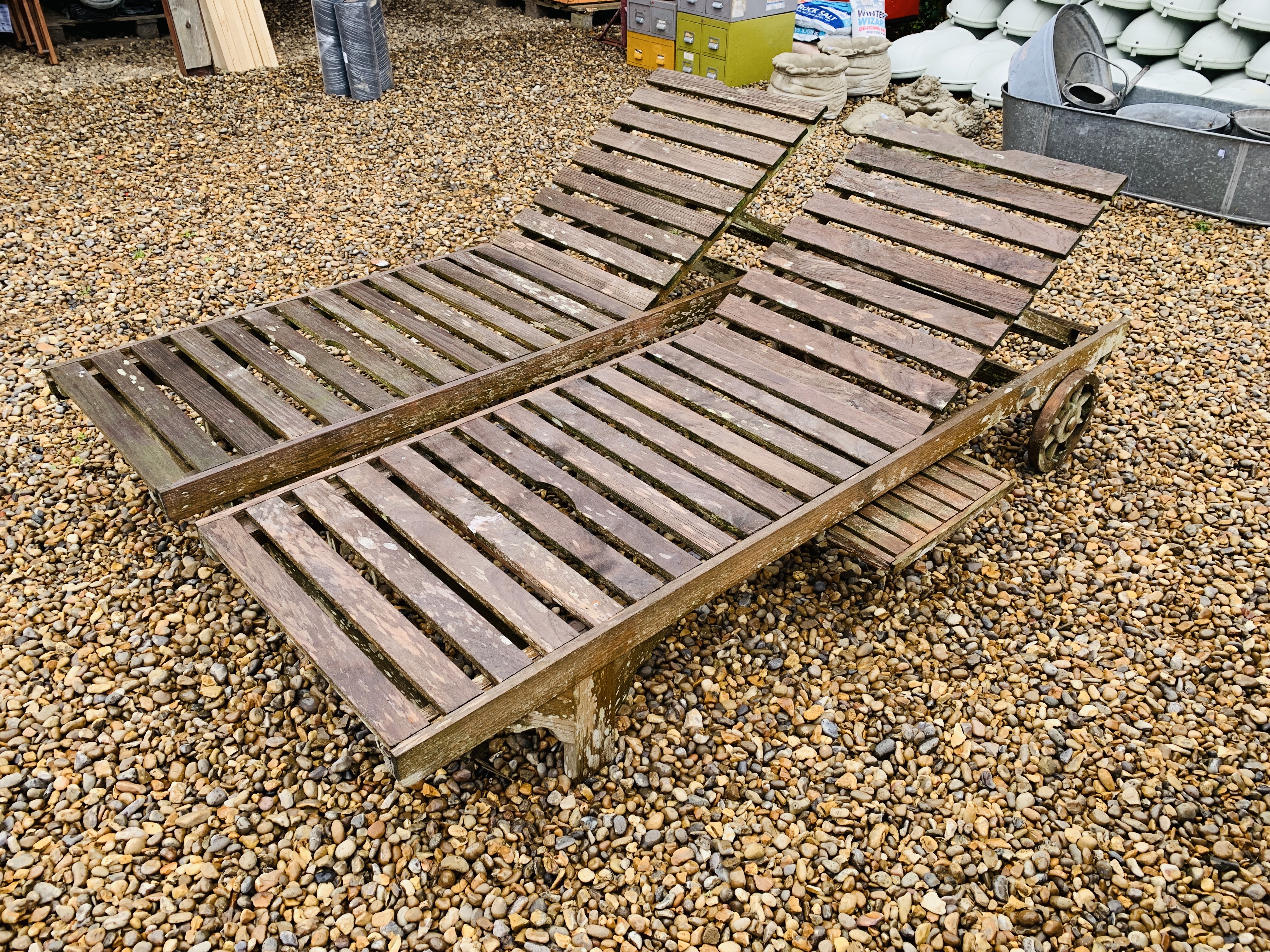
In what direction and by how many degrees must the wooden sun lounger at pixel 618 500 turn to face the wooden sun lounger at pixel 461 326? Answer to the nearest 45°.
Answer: approximately 90° to its right

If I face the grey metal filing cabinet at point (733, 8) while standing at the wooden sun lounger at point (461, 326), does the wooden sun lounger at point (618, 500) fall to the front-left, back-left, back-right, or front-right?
back-right

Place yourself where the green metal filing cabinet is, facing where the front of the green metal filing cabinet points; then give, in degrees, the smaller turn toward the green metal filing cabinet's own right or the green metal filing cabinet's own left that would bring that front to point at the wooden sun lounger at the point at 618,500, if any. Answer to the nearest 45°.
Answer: approximately 45° to the green metal filing cabinet's own left

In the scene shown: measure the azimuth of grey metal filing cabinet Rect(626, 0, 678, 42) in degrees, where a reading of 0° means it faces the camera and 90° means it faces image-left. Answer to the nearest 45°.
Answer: approximately 45°

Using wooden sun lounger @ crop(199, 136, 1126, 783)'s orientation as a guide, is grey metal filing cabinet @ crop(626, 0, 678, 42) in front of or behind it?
behind

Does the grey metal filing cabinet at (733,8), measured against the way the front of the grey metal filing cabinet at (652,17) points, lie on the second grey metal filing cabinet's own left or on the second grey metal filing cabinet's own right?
on the second grey metal filing cabinet's own left

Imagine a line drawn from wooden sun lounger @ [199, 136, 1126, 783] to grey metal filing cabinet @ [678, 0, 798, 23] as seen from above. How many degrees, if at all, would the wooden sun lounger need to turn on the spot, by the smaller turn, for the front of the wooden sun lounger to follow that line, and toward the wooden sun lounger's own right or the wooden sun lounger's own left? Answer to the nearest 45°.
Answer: approximately 135° to the wooden sun lounger's own right

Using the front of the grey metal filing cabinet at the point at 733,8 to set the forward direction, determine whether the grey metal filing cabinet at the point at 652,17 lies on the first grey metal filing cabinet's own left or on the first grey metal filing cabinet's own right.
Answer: on the first grey metal filing cabinet's own right
